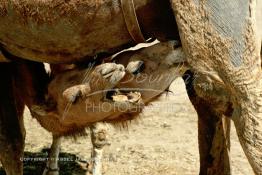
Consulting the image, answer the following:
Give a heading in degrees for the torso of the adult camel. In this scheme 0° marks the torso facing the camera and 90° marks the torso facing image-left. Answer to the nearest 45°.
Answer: approximately 90°
